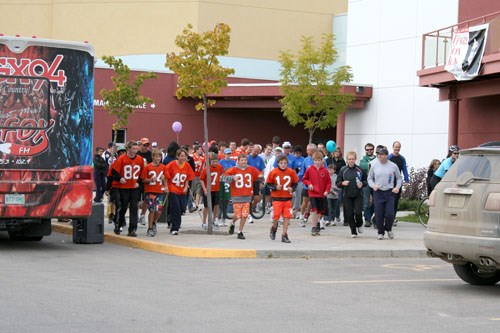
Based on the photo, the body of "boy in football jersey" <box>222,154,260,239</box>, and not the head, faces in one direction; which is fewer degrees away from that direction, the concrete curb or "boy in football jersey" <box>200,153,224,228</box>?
the concrete curb

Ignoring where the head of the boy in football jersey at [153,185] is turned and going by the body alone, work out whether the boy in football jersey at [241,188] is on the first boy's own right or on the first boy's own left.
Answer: on the first boy's own left

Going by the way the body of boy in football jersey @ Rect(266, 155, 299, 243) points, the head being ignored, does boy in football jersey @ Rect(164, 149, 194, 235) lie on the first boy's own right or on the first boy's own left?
on the first boy's own right

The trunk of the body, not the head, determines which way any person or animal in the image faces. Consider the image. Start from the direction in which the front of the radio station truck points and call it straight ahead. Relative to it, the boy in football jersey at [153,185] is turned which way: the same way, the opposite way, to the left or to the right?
the opposite way

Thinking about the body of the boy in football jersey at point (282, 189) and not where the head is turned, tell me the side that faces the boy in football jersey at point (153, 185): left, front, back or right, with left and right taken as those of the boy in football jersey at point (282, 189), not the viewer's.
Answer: right

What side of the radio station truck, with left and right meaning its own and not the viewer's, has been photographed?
back

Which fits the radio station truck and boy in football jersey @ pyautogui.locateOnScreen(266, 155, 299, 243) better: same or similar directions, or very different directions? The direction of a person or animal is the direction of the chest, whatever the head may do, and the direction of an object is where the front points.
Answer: very different directions

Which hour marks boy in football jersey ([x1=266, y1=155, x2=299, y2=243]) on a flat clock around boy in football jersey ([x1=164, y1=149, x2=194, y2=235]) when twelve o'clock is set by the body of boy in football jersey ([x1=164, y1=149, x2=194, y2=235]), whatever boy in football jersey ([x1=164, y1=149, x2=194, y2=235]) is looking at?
boy in football jersey ([x1=266, y1=155, x2=299, y2=243]) is roughly at 10 o'clock from boy in football jersey ([x1=164, y1=149, x2=194, y2=235]).

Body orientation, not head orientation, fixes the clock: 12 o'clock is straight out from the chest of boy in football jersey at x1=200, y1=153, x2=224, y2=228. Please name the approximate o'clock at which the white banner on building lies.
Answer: The white banner on building is roughly at 8 o'clock from the boy in football jersey.

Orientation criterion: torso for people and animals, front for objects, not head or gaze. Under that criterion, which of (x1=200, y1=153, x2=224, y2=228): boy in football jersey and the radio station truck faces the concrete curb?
the boy in football jersey
